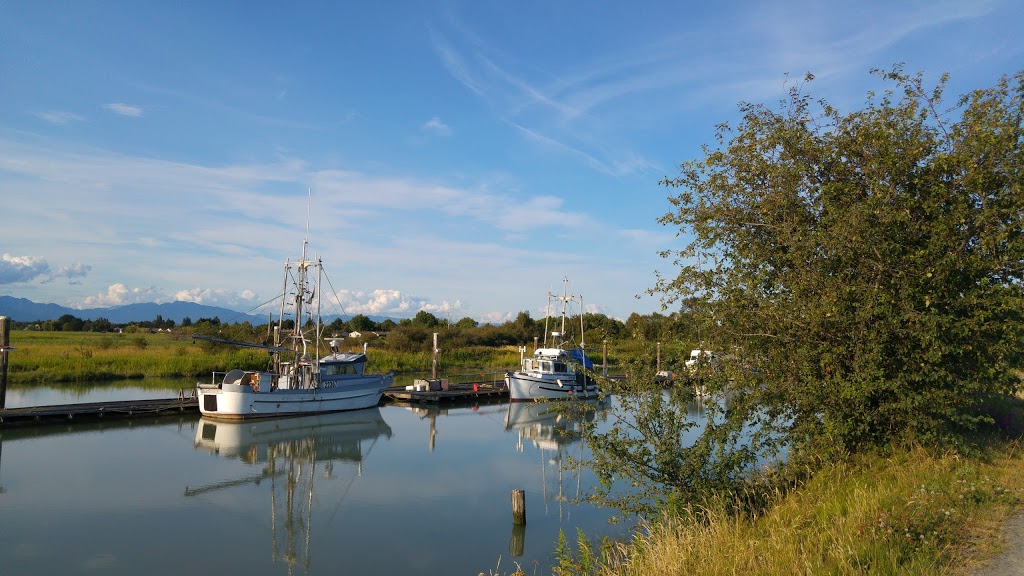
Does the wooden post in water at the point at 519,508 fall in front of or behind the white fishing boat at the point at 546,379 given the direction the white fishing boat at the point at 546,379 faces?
in front

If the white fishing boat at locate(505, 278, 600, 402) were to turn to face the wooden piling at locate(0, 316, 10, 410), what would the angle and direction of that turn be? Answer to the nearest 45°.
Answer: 0° — it already faces it

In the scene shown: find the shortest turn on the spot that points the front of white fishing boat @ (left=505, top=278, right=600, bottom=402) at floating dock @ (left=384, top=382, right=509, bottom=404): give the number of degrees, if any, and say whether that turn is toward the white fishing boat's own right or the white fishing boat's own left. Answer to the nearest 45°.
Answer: approximately 45° to the white fishing boat's own right

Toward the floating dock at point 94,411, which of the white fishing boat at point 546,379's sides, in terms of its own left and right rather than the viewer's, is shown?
front

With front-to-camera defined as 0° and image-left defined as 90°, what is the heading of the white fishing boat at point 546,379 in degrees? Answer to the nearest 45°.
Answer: approximately 45°

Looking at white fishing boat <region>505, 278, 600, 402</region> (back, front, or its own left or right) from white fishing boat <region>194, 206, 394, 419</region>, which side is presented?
front

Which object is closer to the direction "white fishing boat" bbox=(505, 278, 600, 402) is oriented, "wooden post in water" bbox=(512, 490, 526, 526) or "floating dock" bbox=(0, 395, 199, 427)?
the floating dock

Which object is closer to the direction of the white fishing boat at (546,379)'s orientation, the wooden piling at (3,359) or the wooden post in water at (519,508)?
the wooden piling
